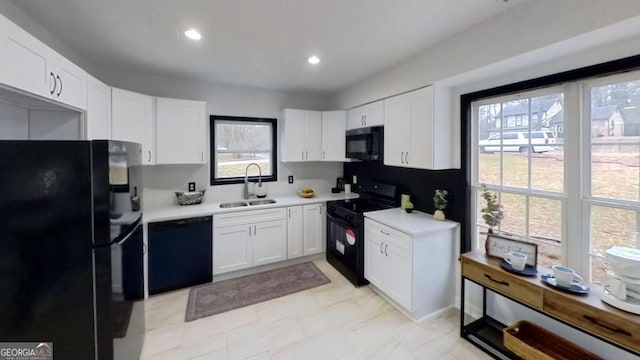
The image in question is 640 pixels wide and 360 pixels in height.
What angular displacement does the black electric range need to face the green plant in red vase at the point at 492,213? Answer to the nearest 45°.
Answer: approximately 90° to its left

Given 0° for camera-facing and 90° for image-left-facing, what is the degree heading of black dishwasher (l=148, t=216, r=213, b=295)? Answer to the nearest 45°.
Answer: approximately 315°

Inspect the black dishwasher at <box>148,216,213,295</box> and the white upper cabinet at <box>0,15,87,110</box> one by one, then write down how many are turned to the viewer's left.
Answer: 0

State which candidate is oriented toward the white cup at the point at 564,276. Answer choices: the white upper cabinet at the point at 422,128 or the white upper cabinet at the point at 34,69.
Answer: the white upper cabinet at the point at 34,69

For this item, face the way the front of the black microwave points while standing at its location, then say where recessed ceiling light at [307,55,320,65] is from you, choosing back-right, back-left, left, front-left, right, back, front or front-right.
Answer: front

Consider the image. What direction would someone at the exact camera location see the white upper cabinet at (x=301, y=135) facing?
facing the viewer

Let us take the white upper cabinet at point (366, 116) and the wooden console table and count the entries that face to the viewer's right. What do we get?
0

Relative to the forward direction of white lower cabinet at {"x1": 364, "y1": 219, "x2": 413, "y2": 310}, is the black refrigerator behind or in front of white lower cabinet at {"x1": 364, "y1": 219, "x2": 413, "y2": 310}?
in front

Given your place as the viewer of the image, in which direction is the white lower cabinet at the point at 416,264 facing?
facing the viewer and to the left of the viewer

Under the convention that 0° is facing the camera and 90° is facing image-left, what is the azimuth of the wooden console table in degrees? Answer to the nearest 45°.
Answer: approximately 45°

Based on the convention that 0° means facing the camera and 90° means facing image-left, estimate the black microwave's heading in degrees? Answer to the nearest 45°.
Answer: approximately 45°

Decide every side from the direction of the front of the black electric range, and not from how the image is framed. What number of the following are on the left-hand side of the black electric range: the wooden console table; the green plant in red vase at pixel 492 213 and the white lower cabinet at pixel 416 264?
3

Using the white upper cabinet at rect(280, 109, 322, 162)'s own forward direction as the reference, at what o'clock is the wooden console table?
The wooden console table is roughly at 11 o'clock from the white upper cabinet.

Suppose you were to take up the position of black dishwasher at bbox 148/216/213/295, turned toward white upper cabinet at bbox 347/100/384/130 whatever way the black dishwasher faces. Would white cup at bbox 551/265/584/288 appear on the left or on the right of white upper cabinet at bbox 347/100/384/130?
right
